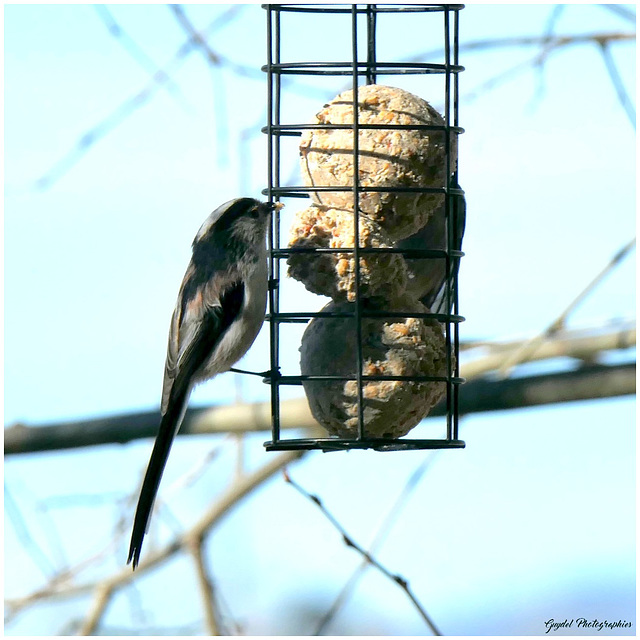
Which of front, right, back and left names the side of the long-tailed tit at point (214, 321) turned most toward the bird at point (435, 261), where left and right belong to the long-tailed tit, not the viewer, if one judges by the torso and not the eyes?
front

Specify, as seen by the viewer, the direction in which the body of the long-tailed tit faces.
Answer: to the viewer's right

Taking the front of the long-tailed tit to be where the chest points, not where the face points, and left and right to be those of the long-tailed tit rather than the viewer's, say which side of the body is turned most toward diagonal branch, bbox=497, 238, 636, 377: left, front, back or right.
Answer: front
